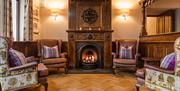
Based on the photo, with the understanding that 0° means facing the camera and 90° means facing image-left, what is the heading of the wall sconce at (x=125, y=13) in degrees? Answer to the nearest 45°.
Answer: approximately 0°

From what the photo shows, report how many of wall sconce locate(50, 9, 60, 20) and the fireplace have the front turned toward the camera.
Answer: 2

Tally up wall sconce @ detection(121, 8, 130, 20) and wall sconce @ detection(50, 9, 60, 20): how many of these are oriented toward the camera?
2

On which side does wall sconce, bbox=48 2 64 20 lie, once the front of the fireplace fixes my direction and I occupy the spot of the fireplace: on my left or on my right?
on my right

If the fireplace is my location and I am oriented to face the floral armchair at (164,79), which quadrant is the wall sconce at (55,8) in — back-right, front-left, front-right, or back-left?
back-right

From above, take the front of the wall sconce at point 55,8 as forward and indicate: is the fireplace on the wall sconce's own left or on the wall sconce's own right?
on the wall sconce's own left
